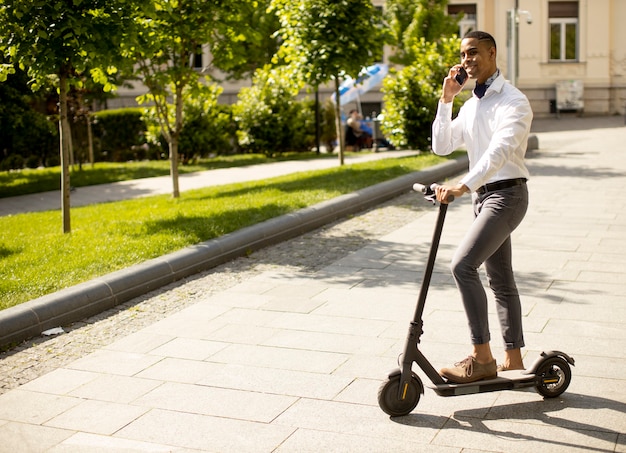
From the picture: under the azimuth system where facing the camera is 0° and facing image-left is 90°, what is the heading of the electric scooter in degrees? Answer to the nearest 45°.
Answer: approximately 45°

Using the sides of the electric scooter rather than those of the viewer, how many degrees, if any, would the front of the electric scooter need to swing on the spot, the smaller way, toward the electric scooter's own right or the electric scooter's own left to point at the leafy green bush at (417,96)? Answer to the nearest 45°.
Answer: approximately 135° to the electric scooter's own right

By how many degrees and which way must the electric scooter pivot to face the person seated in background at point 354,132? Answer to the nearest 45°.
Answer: approximately 135° to its right

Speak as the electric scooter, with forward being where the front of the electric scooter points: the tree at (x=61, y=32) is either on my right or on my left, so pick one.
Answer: on my right

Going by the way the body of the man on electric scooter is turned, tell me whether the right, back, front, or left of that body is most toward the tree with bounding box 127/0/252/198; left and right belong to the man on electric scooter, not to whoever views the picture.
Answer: right

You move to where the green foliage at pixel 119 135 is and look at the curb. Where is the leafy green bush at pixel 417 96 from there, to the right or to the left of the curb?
left

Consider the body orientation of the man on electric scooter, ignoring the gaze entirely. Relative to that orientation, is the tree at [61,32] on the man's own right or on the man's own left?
on the man's own right

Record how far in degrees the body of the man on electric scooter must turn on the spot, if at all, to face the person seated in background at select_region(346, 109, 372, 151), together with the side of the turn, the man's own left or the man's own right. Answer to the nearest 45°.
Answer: approximately 135° to the man's own right

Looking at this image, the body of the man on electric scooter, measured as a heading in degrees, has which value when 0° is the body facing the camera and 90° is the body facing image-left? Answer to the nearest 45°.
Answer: approximately 45°
